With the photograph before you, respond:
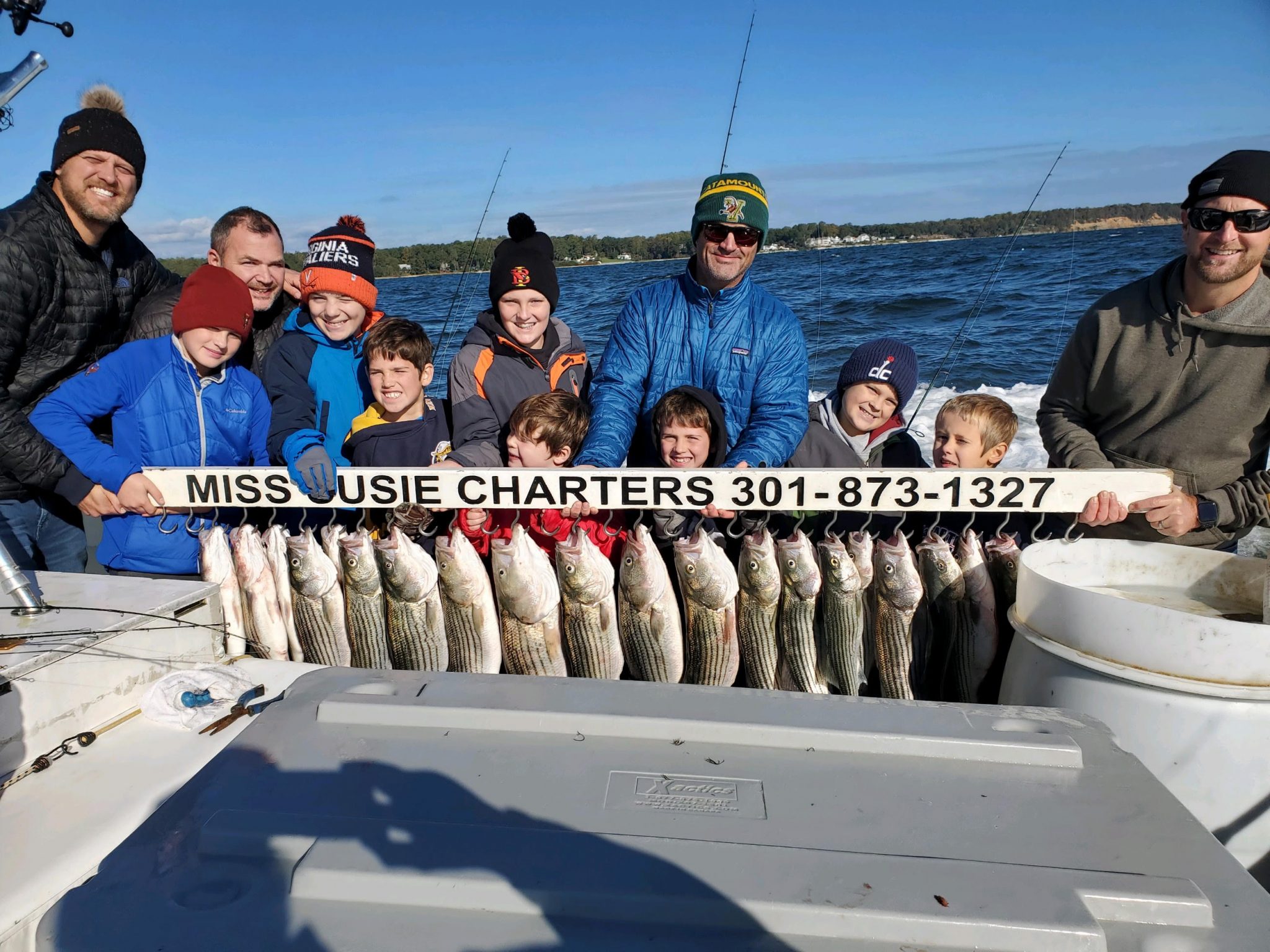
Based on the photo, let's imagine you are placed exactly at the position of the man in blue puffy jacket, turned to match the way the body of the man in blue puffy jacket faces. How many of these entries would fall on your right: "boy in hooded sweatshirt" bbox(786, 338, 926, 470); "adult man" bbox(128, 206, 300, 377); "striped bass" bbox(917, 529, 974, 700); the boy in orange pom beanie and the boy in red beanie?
3

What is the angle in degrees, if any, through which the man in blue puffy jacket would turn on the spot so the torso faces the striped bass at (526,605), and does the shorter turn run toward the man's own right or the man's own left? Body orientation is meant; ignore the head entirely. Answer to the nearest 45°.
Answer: approximately 45° to the man's own right

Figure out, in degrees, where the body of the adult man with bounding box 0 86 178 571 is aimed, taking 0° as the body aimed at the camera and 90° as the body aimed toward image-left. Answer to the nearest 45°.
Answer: approximately 315°

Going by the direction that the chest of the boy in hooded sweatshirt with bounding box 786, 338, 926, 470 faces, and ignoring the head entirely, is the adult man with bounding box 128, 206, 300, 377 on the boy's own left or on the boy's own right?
on the boy's own right

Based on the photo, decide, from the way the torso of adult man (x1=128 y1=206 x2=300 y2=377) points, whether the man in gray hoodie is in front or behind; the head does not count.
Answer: in front

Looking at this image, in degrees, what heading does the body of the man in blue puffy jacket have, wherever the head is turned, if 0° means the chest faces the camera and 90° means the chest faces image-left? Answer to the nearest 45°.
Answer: approximately 0°

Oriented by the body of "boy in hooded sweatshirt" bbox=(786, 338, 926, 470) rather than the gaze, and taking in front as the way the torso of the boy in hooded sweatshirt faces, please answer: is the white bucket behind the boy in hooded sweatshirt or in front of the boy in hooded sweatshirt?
in front

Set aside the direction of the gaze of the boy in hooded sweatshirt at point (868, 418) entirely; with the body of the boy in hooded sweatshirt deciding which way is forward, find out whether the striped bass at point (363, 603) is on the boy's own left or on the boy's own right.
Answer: on the boy's own right
